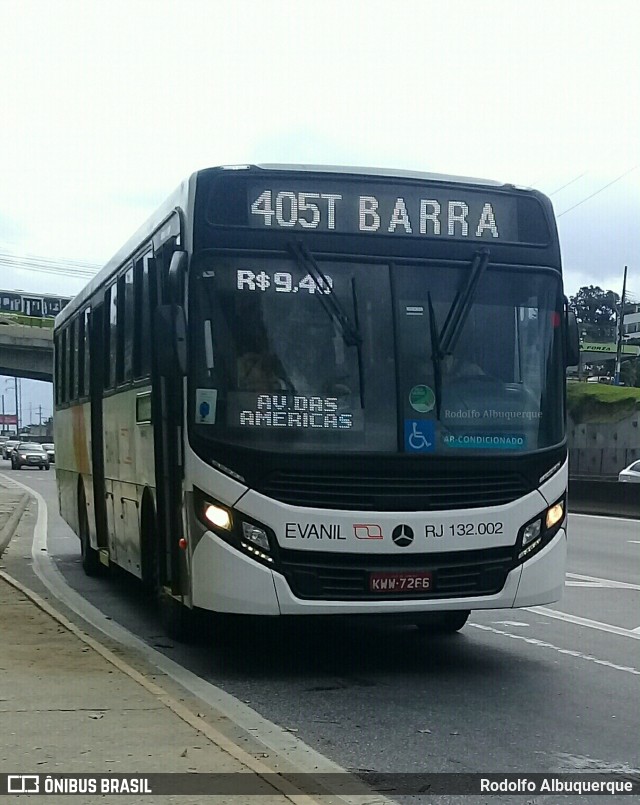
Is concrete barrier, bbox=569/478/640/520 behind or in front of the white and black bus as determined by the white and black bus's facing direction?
behind

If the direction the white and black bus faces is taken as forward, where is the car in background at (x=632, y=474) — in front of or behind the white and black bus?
behind

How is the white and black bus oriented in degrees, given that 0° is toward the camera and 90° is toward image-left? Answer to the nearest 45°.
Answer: approximately 0°
